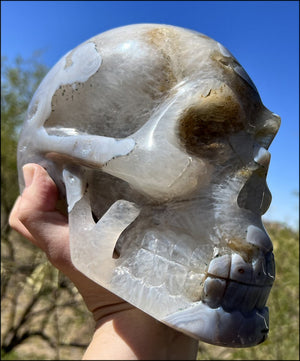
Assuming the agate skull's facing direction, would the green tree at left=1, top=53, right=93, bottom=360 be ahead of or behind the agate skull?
behind

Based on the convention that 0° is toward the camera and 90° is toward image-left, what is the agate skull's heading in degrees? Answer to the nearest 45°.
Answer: approximately 315°
